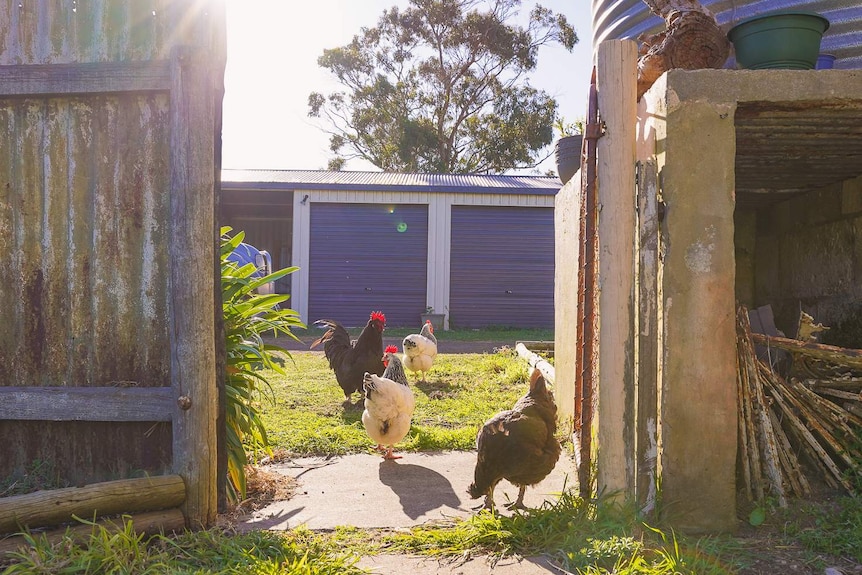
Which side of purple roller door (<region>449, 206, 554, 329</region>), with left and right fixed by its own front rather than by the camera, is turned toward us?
front

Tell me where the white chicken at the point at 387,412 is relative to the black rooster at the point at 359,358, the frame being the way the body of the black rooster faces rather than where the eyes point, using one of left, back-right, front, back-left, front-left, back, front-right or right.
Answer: right

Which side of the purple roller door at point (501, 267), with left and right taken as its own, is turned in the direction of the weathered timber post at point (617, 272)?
front

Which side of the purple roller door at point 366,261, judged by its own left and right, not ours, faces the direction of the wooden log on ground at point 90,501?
front

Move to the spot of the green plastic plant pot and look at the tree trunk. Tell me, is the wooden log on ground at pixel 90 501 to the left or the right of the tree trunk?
left

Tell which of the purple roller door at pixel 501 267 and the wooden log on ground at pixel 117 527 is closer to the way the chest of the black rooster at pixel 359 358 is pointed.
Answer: the purple roller door

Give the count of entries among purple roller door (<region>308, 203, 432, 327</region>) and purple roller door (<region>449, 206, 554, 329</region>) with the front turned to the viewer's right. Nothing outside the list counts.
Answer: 0

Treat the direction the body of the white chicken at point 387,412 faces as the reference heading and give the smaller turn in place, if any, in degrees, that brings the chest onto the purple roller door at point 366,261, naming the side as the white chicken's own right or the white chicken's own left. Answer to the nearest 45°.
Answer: approximately 45° to the white chicken's own left

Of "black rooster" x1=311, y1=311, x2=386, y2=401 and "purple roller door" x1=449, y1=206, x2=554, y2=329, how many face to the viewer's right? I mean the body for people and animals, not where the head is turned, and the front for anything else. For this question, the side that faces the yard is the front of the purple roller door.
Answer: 1

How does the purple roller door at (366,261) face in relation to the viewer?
toward the camera
